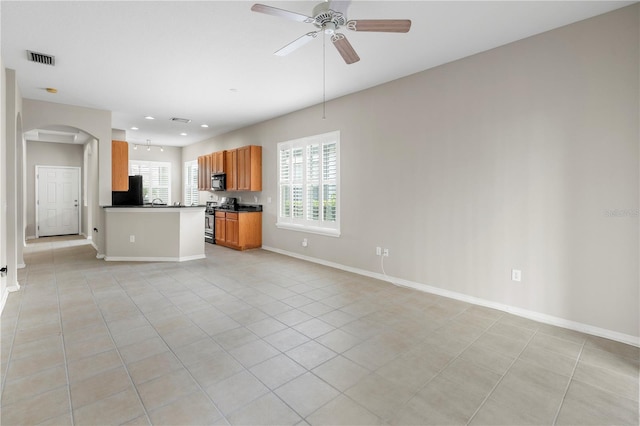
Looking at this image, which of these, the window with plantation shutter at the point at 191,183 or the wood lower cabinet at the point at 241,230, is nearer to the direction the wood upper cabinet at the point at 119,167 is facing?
the wood lower cabinet

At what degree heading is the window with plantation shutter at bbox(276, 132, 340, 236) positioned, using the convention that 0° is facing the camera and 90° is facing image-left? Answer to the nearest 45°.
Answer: approximately 45°

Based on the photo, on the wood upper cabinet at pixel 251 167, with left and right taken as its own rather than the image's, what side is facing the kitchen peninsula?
front

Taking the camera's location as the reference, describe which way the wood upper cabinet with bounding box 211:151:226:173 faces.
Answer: facing the viewer and to the left of the viewer

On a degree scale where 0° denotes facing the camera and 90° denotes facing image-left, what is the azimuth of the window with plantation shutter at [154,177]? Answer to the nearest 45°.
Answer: approximately 0°

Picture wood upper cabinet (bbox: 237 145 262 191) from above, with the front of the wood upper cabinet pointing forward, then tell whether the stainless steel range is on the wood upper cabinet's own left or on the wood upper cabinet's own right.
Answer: on the wood upper cabinet's own right
